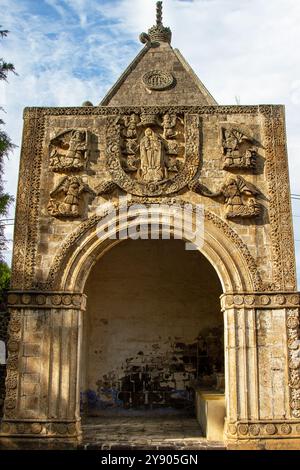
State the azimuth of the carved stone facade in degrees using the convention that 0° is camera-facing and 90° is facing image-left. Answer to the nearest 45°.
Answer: approximately 0°
